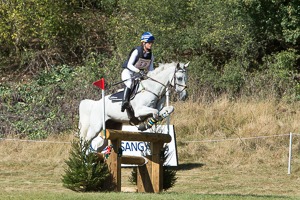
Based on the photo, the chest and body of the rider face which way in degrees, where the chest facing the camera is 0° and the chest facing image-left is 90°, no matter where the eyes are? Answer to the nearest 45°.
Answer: approximately 315°

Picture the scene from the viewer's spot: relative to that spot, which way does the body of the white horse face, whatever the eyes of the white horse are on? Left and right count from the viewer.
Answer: facing to the right of the viewer
